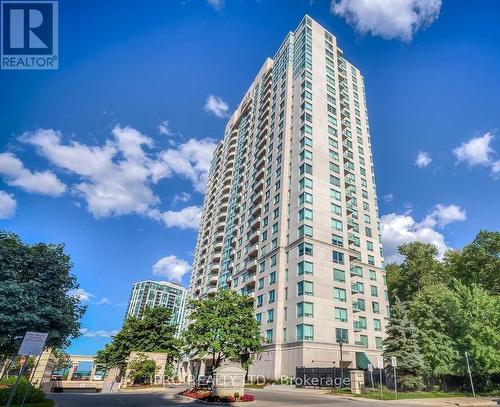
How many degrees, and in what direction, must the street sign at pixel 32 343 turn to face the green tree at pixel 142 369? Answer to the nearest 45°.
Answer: approximately 135° to its left

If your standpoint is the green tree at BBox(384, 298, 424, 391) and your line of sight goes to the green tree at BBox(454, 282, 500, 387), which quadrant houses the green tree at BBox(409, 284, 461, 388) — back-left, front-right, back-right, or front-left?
front-left

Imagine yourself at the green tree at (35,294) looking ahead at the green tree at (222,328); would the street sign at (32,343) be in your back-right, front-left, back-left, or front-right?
back-right

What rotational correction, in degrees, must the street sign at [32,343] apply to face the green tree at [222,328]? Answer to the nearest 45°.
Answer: approximately 135° to its left

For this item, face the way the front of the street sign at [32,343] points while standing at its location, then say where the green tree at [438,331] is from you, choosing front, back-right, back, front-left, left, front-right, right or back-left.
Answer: left

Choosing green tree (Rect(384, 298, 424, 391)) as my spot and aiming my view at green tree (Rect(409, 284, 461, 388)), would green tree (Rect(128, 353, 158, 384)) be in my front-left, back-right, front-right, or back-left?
back-left

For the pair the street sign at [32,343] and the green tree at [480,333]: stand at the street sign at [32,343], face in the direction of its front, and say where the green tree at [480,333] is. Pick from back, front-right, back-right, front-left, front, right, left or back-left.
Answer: left

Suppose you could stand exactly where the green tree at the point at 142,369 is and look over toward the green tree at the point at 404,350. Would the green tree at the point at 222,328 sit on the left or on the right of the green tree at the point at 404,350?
right

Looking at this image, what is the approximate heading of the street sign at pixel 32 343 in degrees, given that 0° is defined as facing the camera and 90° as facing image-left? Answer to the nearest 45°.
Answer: approximately 0°

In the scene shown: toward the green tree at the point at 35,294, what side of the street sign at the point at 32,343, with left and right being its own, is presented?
back

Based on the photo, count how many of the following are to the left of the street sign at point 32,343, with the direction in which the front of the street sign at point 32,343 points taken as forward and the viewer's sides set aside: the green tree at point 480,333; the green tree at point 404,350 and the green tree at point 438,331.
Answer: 3
